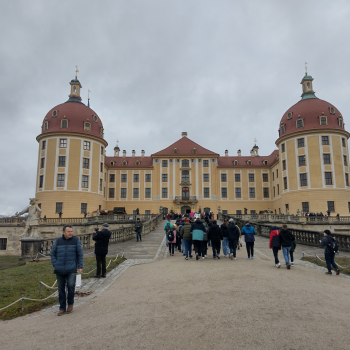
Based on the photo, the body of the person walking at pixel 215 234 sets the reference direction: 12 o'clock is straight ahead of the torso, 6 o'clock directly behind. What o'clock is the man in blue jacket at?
The man in blue jacket is roughly at 7 o'clock from the person walking.

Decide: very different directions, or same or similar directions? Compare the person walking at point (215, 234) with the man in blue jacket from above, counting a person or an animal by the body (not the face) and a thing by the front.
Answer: very different directions

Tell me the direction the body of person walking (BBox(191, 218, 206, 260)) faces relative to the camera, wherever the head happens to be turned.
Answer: away from the camera

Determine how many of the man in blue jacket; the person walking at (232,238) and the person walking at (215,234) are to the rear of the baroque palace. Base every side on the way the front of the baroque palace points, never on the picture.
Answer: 0

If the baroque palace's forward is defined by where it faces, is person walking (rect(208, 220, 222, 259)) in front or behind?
in front

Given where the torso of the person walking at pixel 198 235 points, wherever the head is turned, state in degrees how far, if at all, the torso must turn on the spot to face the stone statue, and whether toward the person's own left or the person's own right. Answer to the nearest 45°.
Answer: approximately 90° to the person's own left

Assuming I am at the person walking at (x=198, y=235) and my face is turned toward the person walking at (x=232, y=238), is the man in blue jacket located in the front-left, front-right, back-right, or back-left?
back-right

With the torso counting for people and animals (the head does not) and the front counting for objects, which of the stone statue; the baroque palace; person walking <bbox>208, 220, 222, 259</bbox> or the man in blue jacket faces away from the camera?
the person walking

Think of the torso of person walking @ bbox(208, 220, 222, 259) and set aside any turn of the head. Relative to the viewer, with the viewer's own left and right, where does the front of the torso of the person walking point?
facing away from the viewer

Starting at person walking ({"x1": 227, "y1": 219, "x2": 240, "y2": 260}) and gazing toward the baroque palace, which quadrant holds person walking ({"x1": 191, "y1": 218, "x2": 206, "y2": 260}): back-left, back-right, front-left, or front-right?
back-left

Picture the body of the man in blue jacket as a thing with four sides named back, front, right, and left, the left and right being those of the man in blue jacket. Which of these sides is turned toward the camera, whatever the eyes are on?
front

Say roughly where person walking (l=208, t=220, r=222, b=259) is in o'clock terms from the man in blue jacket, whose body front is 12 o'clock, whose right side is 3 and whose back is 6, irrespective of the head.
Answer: The person walking is roughly at 8 o'clock from the man in blue jacket.

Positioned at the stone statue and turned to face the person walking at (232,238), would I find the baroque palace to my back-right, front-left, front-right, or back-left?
front-left

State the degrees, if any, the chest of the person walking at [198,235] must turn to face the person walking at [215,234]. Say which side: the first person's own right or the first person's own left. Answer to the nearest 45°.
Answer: approximately 90° to the first person's own right

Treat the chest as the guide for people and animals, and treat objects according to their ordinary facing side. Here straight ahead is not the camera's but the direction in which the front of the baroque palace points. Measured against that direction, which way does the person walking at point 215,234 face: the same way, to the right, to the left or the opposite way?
the opposite way

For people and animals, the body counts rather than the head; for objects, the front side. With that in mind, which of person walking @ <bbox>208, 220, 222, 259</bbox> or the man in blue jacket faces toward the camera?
the man in blue jacket
